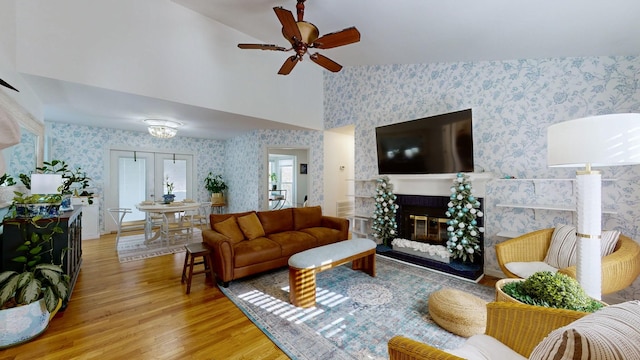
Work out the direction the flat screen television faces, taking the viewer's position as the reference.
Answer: facing the viewer and to the left of the viewer

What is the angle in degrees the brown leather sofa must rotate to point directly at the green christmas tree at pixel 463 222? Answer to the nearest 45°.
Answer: approximately 45° to its left

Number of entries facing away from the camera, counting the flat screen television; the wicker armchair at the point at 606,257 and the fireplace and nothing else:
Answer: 0

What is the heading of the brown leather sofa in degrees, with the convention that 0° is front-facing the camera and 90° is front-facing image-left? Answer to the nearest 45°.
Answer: approximately 315°

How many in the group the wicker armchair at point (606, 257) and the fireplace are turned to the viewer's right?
0

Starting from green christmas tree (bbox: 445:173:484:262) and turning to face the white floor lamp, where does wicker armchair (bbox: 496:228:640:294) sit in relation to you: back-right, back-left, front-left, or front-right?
front-left

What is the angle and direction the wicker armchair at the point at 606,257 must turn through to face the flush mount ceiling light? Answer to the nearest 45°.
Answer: approximately 45° to its right

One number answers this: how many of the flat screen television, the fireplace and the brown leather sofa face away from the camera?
0

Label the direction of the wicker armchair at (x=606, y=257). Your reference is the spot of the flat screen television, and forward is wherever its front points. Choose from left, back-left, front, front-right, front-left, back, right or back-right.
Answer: left

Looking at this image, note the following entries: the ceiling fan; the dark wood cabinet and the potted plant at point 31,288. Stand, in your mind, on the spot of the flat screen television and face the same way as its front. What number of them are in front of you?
3

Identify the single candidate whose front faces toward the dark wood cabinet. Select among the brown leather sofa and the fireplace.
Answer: the fireplace

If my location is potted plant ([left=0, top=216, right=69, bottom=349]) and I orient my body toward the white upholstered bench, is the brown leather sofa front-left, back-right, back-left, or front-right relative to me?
front-left

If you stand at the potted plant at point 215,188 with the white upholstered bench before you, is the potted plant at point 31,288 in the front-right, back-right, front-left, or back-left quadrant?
front-right

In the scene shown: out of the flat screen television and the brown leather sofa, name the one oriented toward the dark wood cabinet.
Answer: the flat screen television

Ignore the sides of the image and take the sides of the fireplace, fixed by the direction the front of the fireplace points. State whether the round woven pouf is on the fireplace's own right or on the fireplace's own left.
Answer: on the fireplace's own left
